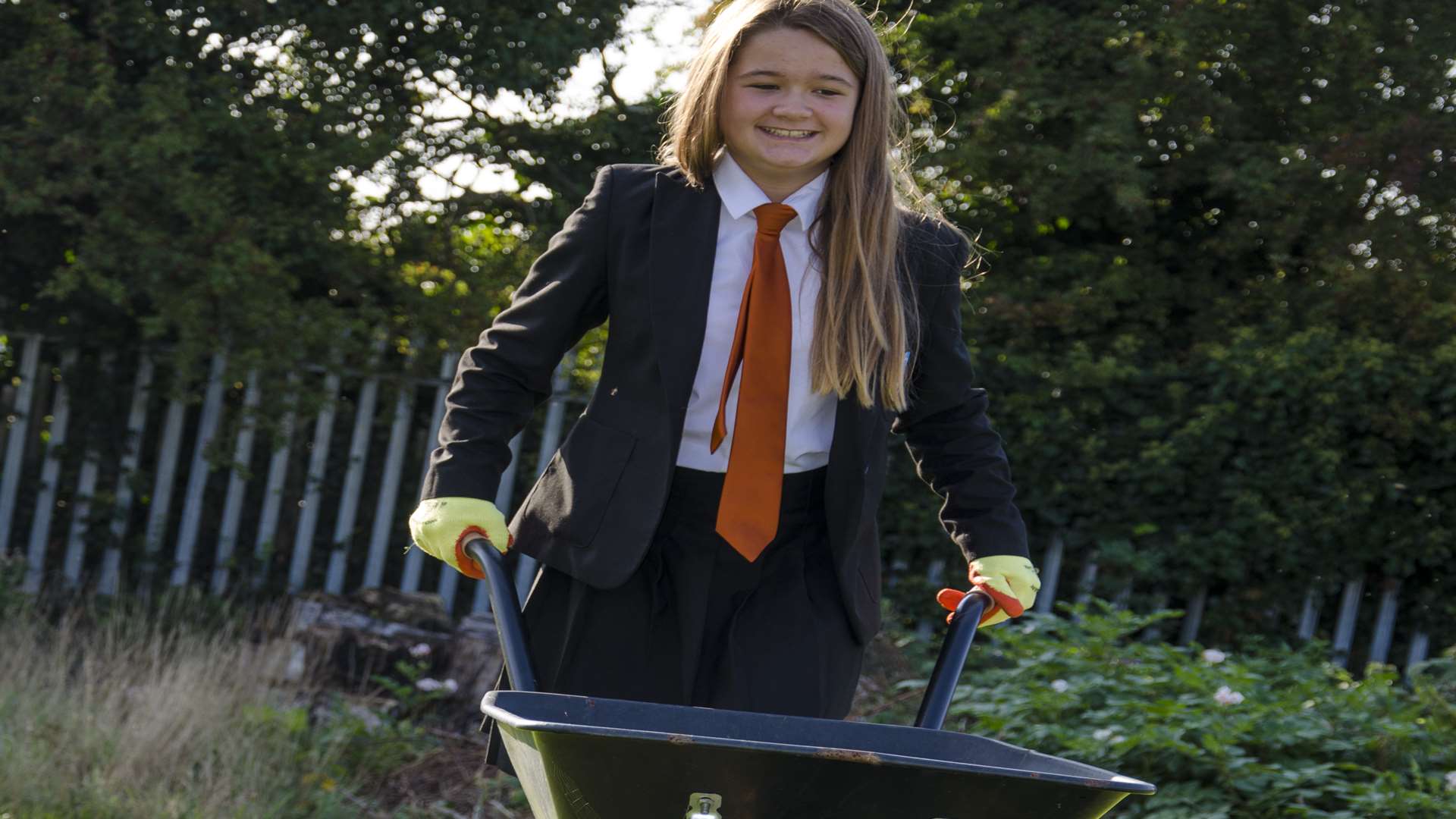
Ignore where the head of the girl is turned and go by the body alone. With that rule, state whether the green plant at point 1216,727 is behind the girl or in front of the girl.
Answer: behind

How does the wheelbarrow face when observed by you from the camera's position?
facing the viewer

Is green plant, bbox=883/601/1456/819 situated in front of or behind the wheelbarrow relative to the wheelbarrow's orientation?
behind

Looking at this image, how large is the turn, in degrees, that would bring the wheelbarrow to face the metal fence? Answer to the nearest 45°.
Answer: approximately 135° to its right

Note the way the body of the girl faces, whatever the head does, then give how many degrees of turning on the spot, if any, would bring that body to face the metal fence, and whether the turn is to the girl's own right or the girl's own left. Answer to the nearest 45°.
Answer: approximately 135° to the girl's own right
